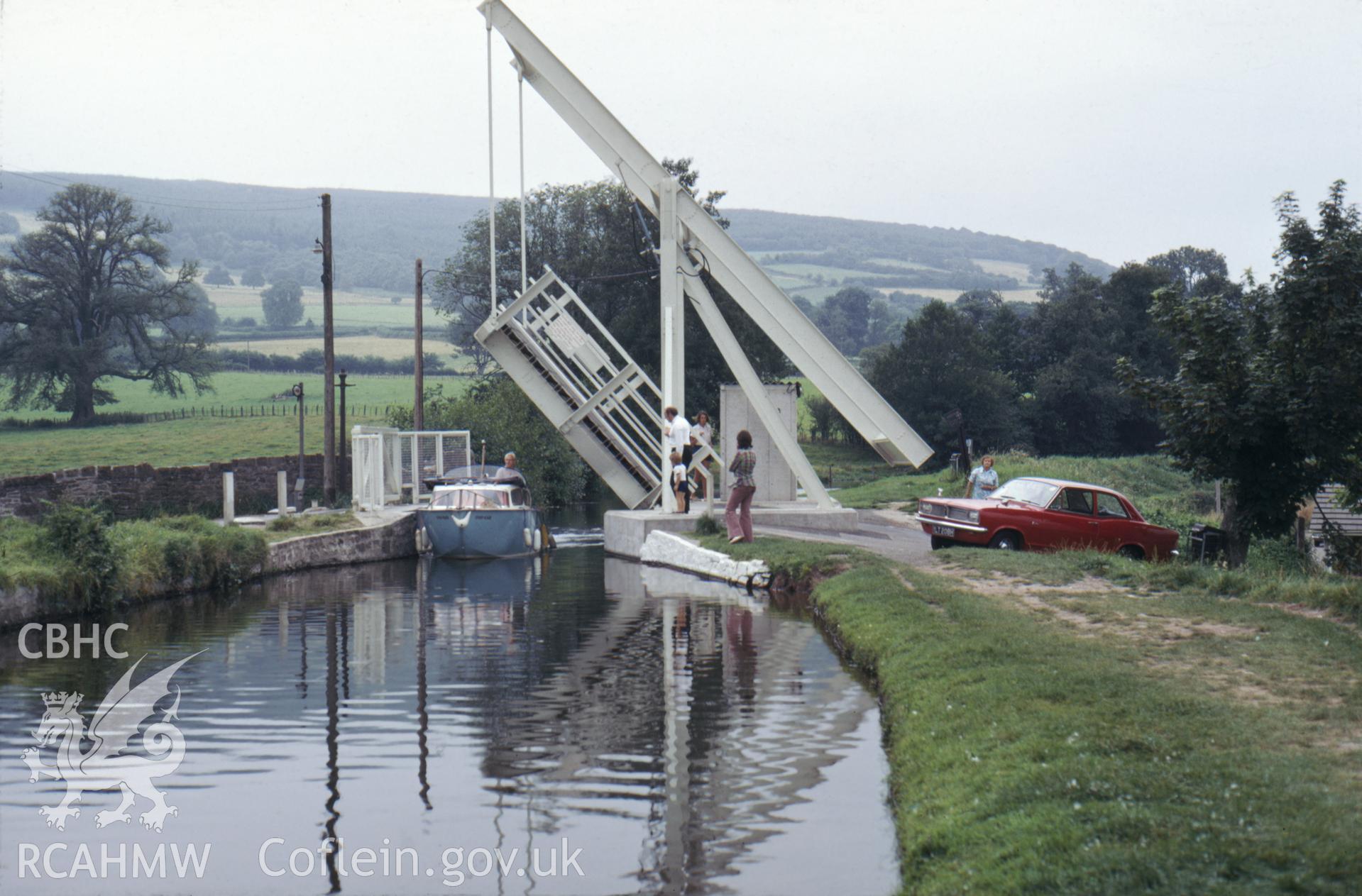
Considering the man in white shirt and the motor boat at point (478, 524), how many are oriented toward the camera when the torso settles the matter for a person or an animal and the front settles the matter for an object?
1

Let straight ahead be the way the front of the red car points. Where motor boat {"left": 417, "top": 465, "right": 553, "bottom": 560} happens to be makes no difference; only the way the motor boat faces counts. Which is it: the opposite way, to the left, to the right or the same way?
to the left

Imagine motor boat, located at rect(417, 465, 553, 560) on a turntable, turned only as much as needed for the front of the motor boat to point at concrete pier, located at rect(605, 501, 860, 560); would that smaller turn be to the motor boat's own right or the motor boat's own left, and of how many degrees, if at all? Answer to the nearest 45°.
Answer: approximately 45° to the motor boat's own left

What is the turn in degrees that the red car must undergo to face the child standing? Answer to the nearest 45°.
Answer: approximately 45° to its right

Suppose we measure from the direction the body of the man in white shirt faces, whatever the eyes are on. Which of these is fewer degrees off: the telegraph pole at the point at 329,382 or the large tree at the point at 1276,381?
the telegraph pole
